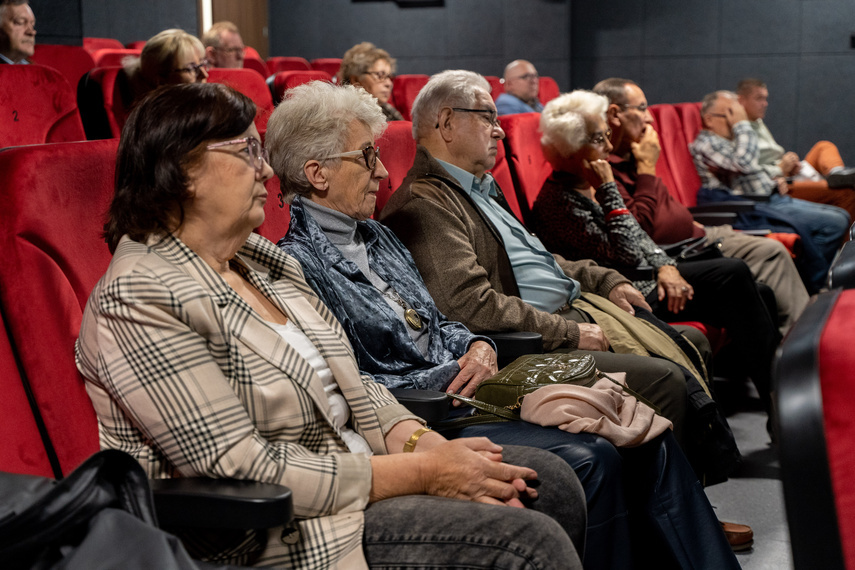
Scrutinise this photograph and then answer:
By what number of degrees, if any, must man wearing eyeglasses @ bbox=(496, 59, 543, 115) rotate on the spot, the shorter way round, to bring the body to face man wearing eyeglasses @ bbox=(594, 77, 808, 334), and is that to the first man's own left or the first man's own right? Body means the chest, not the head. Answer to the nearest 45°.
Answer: approximately 45° to the first man's own right

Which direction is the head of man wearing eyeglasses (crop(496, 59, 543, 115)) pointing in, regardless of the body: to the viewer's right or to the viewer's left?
to the viewer's right

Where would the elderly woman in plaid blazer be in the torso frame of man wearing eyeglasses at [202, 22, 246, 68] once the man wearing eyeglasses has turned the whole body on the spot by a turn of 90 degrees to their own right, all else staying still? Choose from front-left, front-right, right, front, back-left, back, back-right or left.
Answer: front-left

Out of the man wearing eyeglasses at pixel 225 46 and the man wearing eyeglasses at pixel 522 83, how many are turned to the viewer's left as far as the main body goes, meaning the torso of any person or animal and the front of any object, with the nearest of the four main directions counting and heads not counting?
0

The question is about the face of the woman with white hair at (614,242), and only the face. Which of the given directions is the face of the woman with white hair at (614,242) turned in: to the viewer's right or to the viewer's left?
to the viewer's right

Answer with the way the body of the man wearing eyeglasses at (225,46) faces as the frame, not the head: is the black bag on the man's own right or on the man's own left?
on the man's own right

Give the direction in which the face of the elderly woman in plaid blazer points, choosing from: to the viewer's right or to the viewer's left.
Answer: to the viewer's right

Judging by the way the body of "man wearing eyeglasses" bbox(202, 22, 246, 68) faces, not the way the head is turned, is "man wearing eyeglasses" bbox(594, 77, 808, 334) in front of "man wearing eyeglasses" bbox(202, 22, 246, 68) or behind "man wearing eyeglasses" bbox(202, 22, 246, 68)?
in front

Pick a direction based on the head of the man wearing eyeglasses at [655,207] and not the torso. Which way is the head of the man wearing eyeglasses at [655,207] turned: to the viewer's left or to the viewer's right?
to the viewer's right

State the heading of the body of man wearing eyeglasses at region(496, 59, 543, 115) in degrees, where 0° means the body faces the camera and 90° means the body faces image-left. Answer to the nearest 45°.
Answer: approximately 315°

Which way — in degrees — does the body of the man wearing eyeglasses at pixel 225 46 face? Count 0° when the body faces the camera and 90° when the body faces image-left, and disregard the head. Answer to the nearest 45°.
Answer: approximately 315°

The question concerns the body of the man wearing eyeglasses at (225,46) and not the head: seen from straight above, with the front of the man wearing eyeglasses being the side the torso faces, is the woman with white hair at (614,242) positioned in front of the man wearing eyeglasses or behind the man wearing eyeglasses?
in front

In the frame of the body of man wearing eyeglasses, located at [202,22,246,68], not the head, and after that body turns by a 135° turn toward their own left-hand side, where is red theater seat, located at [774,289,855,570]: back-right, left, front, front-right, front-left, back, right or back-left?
back

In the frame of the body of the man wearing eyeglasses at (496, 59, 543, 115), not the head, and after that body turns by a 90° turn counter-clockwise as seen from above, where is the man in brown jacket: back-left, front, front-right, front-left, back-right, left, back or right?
back-right

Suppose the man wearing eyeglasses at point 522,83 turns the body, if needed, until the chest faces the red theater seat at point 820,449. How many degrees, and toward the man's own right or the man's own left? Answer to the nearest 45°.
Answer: approximately 45° to the man's own right

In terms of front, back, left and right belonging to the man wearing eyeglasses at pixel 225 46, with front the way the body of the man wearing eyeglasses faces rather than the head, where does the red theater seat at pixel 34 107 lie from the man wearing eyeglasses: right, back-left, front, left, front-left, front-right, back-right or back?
front-right

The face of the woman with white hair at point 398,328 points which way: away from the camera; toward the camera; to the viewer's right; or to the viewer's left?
to the viewer's right
